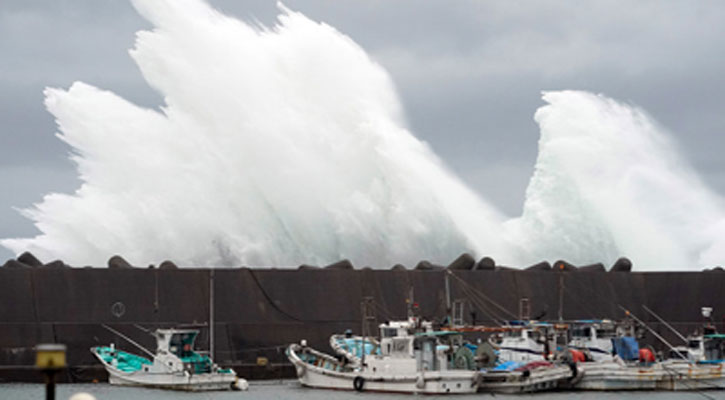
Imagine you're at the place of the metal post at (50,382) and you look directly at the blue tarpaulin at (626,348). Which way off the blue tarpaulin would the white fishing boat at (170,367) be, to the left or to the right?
left

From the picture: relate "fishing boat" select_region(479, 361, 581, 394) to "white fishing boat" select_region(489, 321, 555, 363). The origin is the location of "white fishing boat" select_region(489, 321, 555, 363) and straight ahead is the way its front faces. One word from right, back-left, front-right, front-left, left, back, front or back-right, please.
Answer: left

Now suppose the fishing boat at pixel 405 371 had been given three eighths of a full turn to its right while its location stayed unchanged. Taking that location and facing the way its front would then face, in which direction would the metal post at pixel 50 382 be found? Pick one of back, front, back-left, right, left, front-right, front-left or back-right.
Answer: back-right

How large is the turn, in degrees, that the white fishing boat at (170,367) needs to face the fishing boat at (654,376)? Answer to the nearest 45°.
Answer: approximately 180°

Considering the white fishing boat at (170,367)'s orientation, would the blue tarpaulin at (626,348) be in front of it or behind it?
behind

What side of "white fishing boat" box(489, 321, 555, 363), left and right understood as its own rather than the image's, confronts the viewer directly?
left

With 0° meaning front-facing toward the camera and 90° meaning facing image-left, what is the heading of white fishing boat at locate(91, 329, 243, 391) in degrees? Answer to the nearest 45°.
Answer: approximately 90°

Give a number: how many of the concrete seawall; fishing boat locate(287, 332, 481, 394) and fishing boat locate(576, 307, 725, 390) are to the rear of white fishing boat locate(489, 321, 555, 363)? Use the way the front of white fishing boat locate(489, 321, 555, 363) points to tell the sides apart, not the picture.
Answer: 1

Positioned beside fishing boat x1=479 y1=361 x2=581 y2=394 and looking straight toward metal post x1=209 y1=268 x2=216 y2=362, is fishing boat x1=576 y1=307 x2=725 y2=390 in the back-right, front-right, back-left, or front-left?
back-right

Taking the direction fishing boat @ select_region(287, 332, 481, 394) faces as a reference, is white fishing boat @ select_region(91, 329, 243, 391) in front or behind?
in front

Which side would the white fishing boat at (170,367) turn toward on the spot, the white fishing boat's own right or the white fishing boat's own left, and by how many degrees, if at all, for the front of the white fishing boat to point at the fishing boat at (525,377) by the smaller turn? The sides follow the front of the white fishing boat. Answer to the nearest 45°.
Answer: approximately 180°

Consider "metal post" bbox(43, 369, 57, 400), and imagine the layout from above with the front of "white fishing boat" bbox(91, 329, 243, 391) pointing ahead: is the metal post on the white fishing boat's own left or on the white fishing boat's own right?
on the white fishing boat's own left

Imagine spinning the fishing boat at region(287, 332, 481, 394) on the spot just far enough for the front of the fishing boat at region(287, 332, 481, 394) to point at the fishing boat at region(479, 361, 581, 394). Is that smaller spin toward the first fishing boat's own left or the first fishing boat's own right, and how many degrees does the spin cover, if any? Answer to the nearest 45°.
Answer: approximately 180°

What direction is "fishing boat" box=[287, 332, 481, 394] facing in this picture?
to the viewer's left
